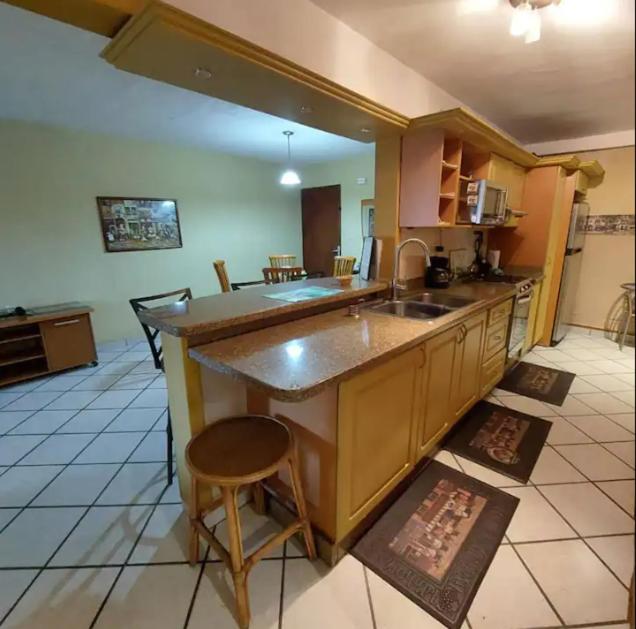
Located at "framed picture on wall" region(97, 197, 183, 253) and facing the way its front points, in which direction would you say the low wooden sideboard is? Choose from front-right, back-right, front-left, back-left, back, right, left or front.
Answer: right

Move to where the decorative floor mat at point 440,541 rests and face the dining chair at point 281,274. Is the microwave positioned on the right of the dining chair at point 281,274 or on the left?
right

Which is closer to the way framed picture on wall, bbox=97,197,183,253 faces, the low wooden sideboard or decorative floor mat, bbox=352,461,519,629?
the decorative floor mat

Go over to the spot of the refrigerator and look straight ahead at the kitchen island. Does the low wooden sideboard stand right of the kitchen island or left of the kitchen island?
right

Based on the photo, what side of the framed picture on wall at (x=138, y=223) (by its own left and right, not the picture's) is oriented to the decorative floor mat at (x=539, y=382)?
front

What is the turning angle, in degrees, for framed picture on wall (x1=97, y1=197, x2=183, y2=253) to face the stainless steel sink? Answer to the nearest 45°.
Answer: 0° — it already faces it

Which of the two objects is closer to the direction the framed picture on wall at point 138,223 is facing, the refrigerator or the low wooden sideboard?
the refrigerator

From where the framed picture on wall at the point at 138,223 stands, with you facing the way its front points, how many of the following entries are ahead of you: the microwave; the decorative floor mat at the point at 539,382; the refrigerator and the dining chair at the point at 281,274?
4

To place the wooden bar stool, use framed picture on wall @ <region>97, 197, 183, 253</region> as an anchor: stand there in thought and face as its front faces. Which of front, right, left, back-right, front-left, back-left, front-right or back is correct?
front-right

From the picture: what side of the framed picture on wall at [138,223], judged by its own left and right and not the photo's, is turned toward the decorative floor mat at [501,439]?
front

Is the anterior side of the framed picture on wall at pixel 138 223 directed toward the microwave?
yes

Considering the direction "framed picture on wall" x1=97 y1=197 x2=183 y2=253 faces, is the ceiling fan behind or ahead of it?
ahead

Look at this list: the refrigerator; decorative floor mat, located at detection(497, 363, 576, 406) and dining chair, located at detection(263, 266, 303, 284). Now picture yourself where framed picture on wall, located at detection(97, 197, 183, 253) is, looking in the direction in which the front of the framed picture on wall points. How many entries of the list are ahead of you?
3

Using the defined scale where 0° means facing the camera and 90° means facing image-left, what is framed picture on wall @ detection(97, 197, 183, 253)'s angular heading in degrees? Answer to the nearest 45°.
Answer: approximately 315°

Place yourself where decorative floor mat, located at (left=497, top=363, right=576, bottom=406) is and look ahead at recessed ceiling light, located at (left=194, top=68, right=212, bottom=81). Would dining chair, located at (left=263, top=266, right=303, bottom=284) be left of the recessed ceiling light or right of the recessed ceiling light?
right
